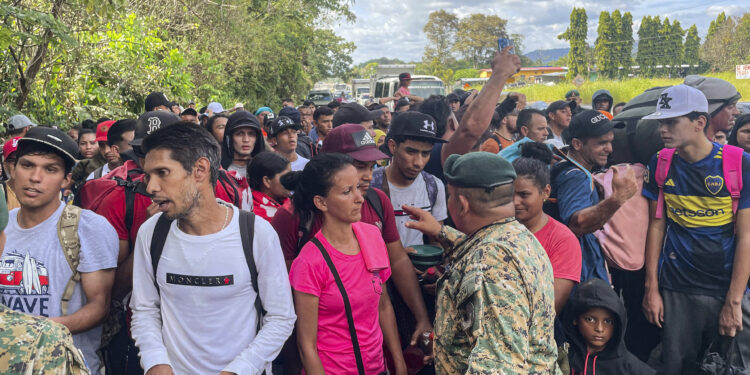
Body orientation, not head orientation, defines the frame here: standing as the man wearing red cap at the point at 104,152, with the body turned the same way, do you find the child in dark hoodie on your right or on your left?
on your left

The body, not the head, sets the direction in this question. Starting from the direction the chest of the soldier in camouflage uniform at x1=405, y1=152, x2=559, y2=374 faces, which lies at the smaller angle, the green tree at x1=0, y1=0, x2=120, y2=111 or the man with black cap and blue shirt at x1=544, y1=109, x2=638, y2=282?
the green tree

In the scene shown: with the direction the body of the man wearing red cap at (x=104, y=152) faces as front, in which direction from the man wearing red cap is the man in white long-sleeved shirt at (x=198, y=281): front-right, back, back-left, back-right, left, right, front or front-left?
front-left

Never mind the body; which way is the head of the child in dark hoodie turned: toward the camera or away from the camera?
toward the camera

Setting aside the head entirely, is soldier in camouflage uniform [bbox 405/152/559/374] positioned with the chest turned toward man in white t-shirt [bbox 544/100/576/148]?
no

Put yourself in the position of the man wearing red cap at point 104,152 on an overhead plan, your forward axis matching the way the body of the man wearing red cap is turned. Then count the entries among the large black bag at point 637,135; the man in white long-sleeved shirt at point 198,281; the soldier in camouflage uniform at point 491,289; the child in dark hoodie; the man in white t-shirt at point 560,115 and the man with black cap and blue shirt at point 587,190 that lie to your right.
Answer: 0

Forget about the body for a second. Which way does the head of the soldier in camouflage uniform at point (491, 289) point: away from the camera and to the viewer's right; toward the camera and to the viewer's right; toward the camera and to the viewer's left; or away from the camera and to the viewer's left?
away from the camera and to the viewer's left

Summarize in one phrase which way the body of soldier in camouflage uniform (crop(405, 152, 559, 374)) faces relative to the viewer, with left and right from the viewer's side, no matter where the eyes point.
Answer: facing away from the viewer and to the left of the viewer

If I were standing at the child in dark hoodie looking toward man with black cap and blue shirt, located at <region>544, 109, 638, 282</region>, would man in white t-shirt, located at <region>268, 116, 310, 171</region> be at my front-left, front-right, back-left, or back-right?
front-left

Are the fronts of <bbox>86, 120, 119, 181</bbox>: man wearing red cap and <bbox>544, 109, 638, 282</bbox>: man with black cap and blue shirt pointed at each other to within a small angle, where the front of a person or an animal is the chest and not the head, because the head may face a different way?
no

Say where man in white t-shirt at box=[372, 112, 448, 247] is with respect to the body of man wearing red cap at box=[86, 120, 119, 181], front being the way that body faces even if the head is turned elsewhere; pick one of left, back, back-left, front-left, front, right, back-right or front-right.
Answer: left

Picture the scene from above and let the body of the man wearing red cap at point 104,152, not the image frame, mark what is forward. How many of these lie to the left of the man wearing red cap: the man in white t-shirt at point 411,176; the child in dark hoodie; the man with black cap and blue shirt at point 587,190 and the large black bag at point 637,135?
4

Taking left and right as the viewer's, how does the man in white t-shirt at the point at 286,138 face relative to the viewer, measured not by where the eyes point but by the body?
facing the viewer and to the right of the viewer

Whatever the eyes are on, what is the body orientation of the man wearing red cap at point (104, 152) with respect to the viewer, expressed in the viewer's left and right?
facing the viewer and to the left of the viewer

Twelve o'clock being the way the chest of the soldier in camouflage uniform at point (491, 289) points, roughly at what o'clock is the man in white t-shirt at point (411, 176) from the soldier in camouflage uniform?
The man in white t-shirt is roughly at 1 o'clock from the soldier in camouflage uniform.
